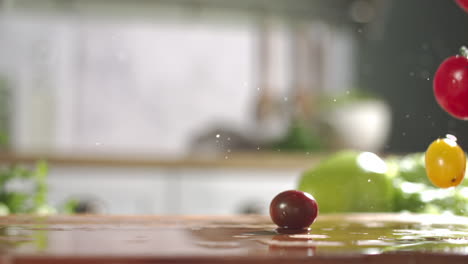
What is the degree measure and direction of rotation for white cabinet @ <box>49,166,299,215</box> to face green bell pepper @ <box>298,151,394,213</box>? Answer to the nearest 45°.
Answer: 0° — it already faces it

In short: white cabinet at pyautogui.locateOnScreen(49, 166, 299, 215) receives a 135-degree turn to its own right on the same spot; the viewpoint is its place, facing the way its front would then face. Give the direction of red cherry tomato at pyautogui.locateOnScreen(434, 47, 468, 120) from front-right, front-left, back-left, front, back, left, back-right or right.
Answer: back-left

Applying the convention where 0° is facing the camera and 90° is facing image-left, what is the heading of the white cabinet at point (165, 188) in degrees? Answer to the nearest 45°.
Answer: approximately 0°

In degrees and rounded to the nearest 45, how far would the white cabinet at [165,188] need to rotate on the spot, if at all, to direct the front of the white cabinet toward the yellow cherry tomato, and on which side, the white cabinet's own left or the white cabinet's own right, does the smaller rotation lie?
0° — it already faces it

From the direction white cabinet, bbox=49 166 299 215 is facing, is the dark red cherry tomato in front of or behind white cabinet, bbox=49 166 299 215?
in front
